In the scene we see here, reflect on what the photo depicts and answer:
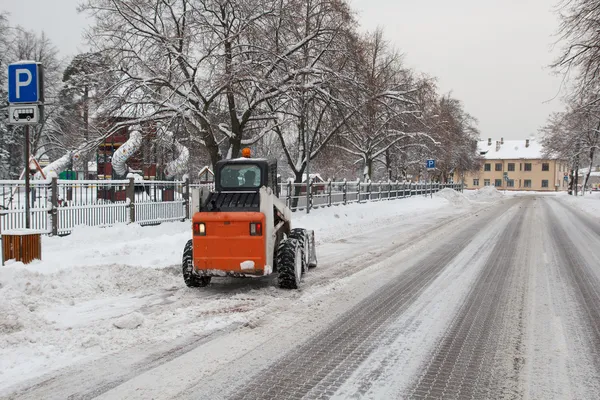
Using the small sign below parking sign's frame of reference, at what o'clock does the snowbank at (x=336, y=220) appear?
The snowbank is roughly at 8 o'clock from the small sign below parking sign.

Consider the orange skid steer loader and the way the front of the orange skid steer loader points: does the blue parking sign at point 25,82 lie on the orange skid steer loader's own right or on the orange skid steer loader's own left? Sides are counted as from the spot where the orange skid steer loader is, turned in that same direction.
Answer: on the orange skid steer loader's own left

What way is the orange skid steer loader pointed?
away from the camera

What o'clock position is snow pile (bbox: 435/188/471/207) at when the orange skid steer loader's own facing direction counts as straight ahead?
The snow pile is roughly at 1 o'clock from the orange skid steer loader.

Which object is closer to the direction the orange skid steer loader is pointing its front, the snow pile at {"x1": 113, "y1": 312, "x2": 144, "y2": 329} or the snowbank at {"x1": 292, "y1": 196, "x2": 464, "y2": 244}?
the snowbank

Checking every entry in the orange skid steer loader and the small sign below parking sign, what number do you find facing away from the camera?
1

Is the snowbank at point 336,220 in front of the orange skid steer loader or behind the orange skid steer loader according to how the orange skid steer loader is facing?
in front

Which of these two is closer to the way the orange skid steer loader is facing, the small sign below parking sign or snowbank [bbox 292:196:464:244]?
the snowbank

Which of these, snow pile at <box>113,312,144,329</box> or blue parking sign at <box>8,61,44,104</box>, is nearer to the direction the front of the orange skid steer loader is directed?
the blue parking sign

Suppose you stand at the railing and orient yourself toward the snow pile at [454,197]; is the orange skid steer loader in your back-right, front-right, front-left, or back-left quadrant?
back-right

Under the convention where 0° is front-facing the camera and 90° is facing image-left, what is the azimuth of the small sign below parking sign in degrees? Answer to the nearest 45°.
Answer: approximately 0°

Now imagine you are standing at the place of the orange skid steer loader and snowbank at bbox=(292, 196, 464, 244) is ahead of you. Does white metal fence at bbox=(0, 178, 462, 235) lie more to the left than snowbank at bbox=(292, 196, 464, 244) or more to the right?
left

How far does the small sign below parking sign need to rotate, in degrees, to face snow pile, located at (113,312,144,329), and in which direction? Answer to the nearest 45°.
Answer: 0° — it already faces it

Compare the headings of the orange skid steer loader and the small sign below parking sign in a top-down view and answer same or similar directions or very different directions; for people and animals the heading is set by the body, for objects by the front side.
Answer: very different directions

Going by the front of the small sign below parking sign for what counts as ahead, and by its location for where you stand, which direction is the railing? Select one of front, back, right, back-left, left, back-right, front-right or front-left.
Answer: back-left
